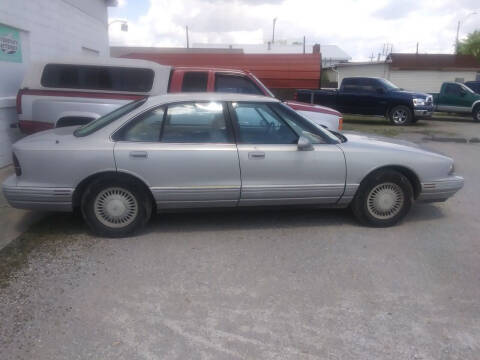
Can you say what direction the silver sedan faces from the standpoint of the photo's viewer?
facing to the right of the viewer

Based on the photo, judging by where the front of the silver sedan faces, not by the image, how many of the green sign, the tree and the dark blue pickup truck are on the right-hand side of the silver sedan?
0

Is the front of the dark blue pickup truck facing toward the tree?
no

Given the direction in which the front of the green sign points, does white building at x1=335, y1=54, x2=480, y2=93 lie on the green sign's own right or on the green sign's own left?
on the green sign's own left

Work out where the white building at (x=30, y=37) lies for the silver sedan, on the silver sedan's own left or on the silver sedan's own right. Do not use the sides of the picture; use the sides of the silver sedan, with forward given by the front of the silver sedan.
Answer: on the silver sedan's own left

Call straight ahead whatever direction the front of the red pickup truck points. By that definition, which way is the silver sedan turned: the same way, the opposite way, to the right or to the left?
the same way

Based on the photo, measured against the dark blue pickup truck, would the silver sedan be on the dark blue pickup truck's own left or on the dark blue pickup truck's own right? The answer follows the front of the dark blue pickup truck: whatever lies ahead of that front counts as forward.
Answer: on the dark blue pickup truck's own right

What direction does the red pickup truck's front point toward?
to the viewer's right

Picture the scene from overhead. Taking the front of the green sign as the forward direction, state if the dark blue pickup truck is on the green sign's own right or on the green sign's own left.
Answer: on the green sign's own left

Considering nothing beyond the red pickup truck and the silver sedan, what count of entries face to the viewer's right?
2

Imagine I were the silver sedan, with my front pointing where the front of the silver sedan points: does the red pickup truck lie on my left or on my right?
on my left

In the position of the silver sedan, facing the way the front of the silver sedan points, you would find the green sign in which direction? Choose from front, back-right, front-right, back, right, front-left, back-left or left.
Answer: back-left

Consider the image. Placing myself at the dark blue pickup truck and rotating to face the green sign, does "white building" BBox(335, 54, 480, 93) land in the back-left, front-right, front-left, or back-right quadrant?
back-right

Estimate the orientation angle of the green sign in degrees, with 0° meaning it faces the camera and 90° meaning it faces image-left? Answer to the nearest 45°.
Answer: approximately 315°

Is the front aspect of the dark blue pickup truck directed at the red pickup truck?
no

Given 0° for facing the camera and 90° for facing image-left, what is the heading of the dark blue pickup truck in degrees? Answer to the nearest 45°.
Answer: approximately 315°

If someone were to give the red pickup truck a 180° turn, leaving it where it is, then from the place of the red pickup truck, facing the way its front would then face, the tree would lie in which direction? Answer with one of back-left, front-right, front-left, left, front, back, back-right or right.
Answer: back-right
